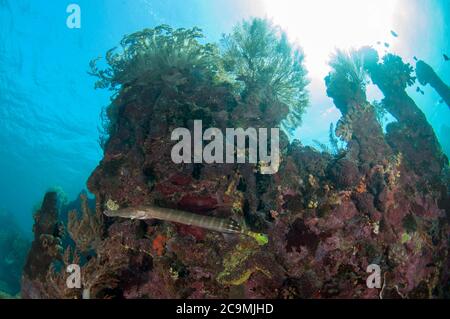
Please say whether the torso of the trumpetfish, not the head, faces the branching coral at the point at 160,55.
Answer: no

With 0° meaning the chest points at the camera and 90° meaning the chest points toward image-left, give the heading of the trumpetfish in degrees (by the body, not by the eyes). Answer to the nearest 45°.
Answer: approximately 90°

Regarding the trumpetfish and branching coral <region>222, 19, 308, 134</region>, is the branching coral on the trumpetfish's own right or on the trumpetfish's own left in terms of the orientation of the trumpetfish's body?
on the trumpetfish's own right
